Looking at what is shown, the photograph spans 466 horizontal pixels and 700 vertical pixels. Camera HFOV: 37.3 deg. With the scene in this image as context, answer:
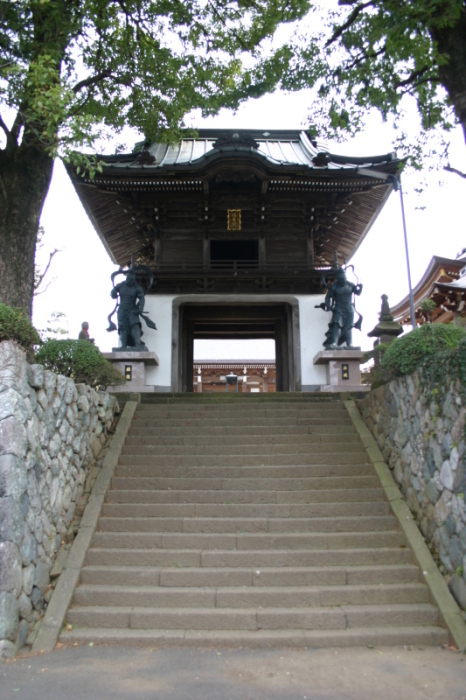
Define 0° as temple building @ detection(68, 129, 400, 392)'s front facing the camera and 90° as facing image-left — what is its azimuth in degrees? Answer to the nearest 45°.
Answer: approximately 0°

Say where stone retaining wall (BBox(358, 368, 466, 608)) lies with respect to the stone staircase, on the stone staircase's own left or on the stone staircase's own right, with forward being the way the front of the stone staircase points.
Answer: on the stone staircase's own left

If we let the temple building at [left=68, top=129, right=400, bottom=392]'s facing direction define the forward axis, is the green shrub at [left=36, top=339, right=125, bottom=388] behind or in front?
in front

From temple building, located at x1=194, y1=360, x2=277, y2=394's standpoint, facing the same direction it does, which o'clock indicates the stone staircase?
The stone staircase is roughly at 12 o'clock from the temple building.

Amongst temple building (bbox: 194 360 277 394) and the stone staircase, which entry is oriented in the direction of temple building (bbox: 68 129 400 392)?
temple building (bbox: 194 360 277 394)

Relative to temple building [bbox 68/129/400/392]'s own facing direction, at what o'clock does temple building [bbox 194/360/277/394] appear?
temple building [bbox 194/360/277/394] is roughly at 6 o'clock from temple building [bbox 68/129/400/392].

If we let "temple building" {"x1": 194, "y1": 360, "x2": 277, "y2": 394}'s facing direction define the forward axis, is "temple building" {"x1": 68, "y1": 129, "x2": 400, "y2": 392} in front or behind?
in front

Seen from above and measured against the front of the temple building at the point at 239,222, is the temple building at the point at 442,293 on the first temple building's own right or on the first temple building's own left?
on the first temple building's own left
